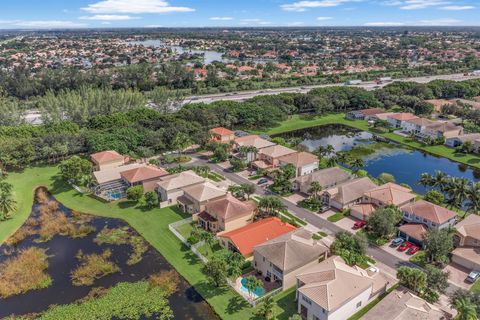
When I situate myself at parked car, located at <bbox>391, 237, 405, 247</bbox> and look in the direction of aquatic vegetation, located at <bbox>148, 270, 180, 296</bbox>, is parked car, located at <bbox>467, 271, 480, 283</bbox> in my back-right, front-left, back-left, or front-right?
back-left

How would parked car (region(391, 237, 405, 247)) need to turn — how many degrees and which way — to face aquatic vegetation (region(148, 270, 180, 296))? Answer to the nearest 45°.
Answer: approximately 180°

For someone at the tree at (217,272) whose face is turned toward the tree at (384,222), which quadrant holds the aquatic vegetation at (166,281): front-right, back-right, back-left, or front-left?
back-left

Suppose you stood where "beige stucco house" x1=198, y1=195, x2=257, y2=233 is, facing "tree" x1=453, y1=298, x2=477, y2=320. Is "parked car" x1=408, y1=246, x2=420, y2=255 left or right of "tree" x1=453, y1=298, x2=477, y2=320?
left

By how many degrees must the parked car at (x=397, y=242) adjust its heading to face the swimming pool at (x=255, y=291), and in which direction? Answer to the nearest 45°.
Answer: approximately 180°

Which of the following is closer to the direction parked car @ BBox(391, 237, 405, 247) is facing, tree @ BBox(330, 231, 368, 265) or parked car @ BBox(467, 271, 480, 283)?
the parked car

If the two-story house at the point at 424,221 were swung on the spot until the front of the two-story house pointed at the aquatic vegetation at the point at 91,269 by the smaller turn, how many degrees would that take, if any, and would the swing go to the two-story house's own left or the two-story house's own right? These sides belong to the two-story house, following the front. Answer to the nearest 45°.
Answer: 0° — it already faces it

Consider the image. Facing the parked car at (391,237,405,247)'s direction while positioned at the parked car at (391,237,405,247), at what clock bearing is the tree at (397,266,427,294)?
The tree is roughly at 4 o'clock from the parked car.

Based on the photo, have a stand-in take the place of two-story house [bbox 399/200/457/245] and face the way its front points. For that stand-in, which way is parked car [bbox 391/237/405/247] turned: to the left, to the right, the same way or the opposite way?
the opposite way

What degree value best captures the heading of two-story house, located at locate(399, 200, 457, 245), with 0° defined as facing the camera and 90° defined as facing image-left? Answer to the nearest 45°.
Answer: approximately 45°

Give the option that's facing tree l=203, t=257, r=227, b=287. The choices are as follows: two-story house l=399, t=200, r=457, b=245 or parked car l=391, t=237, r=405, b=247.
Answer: the two-story house

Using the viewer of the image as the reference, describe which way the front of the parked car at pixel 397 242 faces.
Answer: facing away from the viewer and to the right of the viewer

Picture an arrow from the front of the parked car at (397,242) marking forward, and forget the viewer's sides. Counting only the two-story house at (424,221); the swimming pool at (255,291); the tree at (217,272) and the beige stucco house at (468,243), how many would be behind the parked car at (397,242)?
2

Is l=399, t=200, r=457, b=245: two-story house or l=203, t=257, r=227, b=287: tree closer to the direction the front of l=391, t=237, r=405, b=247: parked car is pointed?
the two-story house

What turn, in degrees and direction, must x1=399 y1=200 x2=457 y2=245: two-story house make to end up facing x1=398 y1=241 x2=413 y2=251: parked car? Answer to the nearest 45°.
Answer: approximately 45° to its left

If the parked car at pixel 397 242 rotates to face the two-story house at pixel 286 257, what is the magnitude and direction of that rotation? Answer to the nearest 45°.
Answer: approximately 180°
